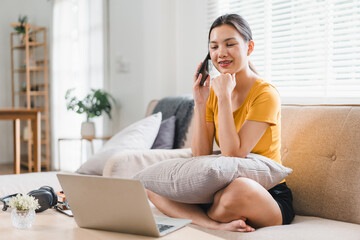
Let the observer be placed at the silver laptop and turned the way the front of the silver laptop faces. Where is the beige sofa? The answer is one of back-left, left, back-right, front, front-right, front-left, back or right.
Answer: front

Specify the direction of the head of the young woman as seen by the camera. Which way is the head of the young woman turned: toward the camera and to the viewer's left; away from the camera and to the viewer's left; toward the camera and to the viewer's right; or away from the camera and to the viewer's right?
toward the camera and to the viewer's left

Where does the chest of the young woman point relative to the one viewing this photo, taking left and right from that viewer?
facing the viewer and to the left of the viewer

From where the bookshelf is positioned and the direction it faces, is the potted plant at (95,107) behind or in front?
in front

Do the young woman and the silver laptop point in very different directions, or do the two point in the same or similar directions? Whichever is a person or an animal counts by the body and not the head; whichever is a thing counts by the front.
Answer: very different directions

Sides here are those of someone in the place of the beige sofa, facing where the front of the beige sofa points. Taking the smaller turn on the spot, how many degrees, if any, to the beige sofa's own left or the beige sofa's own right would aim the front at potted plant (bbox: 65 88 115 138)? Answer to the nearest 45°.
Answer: approximately 90° to the beige sofa's own right

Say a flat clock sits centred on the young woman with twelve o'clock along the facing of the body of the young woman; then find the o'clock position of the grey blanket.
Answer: The grey blanket is roughly at 4 o'clock from the young woman.

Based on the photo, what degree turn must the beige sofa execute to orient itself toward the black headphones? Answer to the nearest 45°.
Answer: approximately 45° to its right

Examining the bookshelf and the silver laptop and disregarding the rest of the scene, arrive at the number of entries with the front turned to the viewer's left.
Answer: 0

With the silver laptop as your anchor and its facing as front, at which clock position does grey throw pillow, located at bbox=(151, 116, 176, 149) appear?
The grey throw pillow is roughly at 11 o'clock from the silver laptop.

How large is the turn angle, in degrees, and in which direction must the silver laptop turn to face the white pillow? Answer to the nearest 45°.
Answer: approximately 45° to its left

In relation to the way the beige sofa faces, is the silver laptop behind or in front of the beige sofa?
in front

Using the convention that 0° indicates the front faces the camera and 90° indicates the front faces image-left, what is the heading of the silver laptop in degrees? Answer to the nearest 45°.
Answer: approximately 225°

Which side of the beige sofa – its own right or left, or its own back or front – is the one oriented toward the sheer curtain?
right

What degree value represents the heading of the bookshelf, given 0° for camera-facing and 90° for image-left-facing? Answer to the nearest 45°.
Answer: approximately 315°
